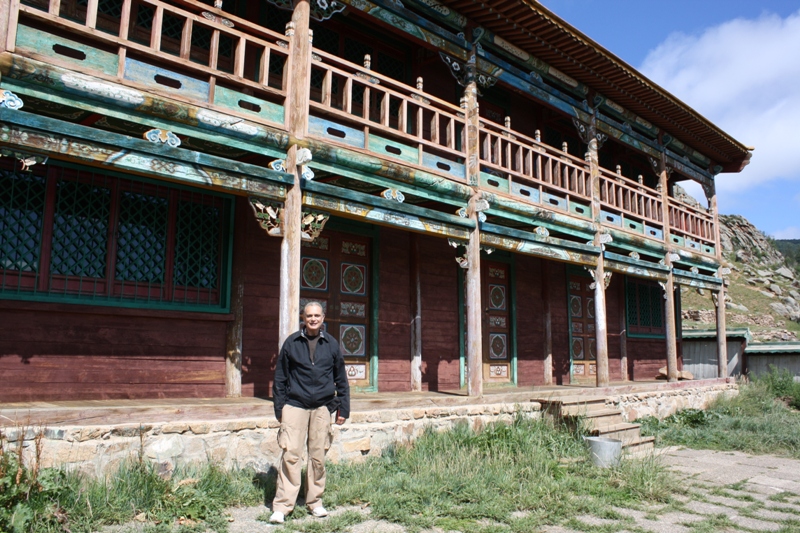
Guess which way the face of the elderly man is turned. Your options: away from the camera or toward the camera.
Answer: toward the camera

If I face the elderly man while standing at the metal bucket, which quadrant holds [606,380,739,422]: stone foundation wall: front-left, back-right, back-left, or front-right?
back-right

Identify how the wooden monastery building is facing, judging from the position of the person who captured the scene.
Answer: facing the viewer and to the right of the viewer

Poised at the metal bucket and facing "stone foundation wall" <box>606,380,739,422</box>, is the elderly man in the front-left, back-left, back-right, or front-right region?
back-left

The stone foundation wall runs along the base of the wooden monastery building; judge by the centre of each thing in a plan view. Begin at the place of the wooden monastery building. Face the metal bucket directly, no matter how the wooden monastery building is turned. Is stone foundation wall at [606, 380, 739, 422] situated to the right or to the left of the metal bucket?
left

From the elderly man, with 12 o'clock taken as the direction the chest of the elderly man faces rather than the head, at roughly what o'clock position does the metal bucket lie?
The metal bucket is roughly at 8 o'clock from the elderly man.

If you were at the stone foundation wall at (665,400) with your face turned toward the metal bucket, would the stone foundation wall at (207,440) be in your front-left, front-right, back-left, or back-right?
front-right

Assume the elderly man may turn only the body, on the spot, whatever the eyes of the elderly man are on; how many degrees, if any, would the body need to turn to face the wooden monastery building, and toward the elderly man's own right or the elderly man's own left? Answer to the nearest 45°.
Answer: approximately 180°

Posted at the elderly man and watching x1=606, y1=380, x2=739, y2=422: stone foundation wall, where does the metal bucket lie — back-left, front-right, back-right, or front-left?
front-right

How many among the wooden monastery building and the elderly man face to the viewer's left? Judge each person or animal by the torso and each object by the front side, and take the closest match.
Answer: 0

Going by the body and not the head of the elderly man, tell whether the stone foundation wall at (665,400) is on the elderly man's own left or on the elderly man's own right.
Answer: on the elderly man's own left

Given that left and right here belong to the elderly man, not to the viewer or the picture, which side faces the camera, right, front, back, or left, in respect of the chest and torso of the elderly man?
front

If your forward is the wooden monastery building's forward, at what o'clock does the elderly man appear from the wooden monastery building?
The elderly man is roughly at 1 o'clock from the wooden monastery building.
